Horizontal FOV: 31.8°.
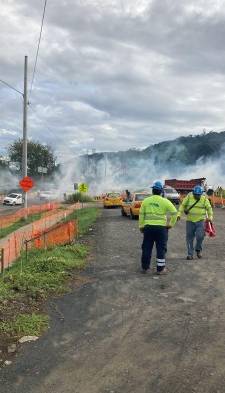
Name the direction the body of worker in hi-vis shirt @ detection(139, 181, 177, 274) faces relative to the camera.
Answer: away from the camera

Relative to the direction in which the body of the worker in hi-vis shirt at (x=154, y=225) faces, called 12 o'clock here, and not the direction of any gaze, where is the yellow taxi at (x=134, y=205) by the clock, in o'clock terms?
The yellow taxi is roughly at 12 o'clock from the worker in hi-vis shirt.

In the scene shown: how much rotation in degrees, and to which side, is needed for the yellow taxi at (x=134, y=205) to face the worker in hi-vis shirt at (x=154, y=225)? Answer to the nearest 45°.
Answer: approximately 45° to its left

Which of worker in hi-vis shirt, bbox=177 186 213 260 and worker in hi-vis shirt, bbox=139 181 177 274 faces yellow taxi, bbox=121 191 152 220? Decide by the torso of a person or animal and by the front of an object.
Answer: worker in hi-vis shirt, bbox=139 181 177 274

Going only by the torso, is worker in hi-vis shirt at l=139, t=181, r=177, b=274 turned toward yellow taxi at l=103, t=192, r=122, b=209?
yes
